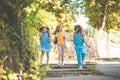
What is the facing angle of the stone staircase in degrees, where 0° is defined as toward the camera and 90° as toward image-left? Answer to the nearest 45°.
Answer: approximately 0°

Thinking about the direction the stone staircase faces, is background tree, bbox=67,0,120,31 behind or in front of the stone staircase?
behind
